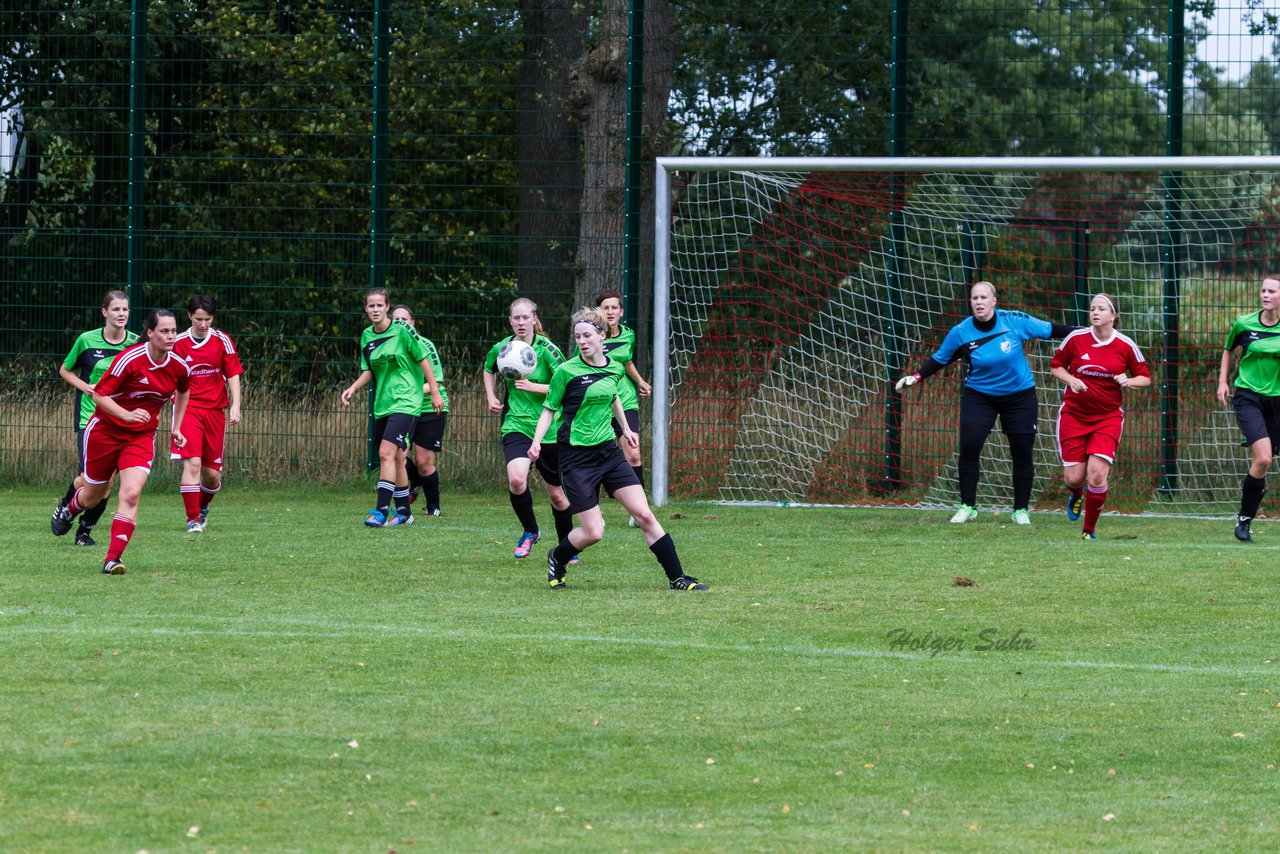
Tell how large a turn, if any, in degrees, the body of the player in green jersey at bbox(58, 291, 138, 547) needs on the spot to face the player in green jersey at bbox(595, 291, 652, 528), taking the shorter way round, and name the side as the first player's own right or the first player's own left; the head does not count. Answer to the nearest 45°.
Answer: approximately 45° to the first player's own left

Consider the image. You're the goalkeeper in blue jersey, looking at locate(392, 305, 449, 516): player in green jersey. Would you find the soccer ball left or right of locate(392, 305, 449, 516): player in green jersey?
left

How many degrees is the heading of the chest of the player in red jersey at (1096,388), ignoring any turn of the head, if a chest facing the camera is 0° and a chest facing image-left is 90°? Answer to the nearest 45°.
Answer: approximately 0°

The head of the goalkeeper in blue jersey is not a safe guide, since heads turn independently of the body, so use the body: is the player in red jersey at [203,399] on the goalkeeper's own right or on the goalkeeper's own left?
on the goalkeeper's own right

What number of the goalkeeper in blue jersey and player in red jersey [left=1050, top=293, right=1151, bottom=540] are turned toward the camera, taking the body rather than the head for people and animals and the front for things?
2

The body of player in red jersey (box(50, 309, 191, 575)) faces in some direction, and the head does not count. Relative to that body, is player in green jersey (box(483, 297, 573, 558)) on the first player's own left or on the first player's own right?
on the first player's own left
